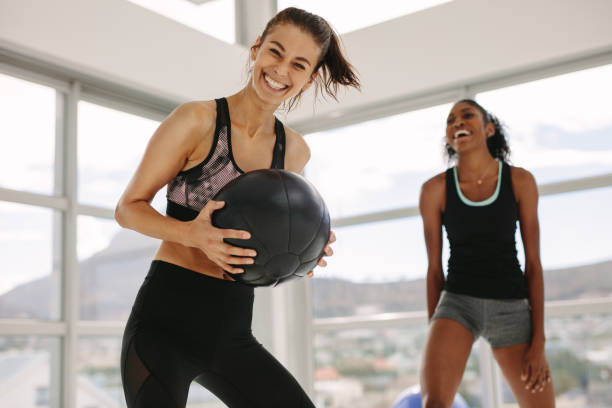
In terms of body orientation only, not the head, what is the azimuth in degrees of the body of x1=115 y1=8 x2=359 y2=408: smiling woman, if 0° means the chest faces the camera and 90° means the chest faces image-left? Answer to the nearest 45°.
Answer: approximately 315°

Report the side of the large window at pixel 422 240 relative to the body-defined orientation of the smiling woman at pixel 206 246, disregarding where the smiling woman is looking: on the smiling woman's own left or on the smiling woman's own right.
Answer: on the smiling woman's own left

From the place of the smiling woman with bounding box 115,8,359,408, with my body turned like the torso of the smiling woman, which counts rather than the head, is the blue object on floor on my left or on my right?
on my left
